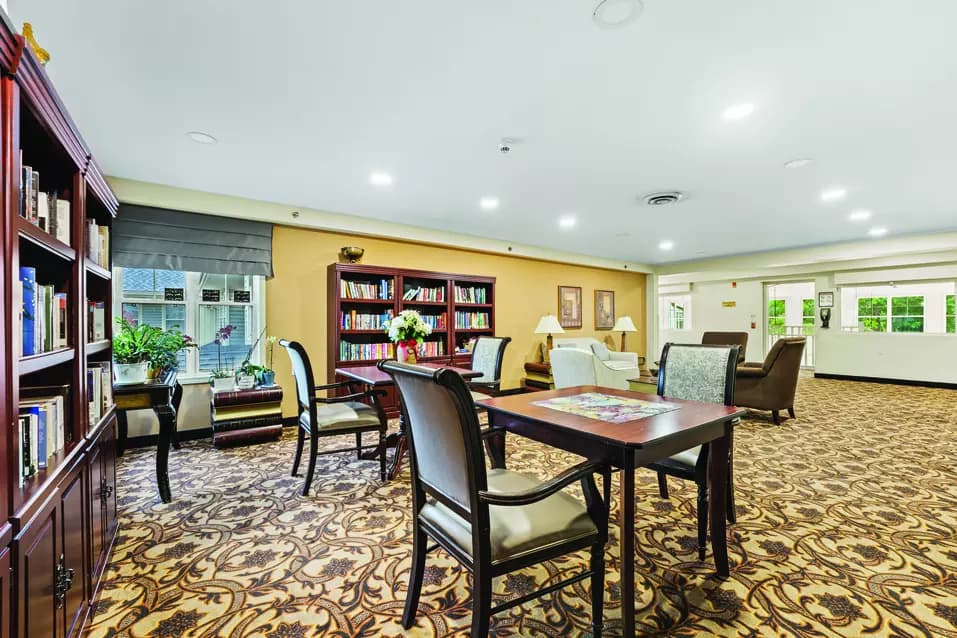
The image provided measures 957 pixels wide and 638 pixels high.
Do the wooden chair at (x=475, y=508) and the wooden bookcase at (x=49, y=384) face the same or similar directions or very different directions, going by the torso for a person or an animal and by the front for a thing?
same or similar directions

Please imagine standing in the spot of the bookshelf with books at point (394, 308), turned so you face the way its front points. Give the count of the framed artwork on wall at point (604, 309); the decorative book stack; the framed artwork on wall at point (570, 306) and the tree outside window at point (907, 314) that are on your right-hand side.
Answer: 1

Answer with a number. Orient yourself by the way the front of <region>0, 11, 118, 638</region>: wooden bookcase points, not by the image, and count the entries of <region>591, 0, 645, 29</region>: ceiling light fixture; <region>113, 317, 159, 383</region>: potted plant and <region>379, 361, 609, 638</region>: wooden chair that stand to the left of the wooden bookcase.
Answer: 1

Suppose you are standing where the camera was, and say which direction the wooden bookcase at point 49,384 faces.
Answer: facing to the right of the viewer

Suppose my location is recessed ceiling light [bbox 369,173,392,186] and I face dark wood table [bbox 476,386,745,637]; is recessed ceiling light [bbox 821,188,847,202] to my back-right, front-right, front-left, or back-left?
front-left

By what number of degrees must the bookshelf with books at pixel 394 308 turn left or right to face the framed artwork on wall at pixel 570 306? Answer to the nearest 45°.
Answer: approximately 90° to its left

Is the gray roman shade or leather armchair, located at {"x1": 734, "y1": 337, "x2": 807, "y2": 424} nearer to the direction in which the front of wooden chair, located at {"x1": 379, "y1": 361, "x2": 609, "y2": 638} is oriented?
the leather armchair

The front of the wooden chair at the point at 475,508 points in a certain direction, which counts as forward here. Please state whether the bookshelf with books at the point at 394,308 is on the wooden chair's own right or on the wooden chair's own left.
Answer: on the wooden chair's own left

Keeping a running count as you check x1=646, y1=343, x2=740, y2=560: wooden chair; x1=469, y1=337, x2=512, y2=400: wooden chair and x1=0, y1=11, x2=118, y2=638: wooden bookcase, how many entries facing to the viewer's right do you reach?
1

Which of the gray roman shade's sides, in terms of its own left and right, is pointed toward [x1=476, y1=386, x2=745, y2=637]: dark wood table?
front

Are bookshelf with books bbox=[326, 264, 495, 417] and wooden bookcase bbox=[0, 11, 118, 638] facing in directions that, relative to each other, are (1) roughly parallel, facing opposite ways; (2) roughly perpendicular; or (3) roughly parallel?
roughly perpendicular

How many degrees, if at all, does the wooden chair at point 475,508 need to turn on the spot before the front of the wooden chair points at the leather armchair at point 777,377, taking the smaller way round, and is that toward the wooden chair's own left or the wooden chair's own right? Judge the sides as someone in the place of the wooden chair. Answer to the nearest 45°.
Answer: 0° — it already faces it

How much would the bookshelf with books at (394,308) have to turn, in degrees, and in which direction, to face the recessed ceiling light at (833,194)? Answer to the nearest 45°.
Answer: approximately 45° to its left

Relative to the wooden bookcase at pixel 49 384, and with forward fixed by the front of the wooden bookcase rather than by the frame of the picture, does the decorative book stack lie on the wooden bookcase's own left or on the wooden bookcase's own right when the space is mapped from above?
on the wooden bookcase's own left

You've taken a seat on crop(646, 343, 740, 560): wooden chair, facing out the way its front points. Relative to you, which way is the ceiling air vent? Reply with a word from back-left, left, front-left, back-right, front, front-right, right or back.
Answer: back-right

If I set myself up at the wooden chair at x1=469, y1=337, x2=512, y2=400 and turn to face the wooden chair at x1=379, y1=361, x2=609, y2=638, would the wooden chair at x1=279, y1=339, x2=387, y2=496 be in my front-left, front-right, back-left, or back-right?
front-right

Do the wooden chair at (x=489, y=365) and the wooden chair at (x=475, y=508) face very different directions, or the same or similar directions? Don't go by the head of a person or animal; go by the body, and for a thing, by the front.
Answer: very different directions

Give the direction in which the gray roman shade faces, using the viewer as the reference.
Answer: facing the viewer and to the right of the viewer
